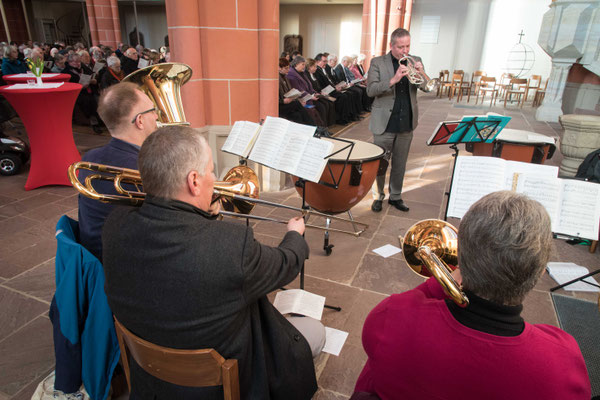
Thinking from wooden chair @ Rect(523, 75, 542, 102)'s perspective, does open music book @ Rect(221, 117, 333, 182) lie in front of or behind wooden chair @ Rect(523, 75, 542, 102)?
in front

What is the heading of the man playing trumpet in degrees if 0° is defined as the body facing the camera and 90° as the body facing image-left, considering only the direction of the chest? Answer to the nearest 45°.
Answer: approximately 315°

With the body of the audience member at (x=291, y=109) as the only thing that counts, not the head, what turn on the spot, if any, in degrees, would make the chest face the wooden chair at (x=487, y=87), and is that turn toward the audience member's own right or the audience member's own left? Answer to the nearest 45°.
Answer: approximately 90° to the audience member's own left

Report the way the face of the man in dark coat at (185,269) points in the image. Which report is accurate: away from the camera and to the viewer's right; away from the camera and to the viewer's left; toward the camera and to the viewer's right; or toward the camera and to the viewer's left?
away from the camera and to the viewer's right

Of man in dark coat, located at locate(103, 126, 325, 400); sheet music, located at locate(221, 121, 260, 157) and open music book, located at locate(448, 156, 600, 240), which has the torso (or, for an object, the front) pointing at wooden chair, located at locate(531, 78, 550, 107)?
the man in dark coat

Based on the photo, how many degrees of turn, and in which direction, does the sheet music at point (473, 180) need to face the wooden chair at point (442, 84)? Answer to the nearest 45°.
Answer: approximately 180°

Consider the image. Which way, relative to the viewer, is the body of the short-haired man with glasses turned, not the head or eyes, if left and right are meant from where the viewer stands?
facing away from the viewer and to the right of the viewer

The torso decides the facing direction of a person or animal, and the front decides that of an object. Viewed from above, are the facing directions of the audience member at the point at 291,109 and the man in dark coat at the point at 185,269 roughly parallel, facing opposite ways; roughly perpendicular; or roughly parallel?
roughly perpendicular

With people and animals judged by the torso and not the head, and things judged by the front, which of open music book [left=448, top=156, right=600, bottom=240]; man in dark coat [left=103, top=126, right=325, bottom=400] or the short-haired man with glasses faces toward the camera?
the open music book

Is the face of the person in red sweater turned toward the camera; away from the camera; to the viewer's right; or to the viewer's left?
away from the camera

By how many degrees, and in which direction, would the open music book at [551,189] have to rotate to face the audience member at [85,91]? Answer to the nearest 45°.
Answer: approximately 90° to its right
